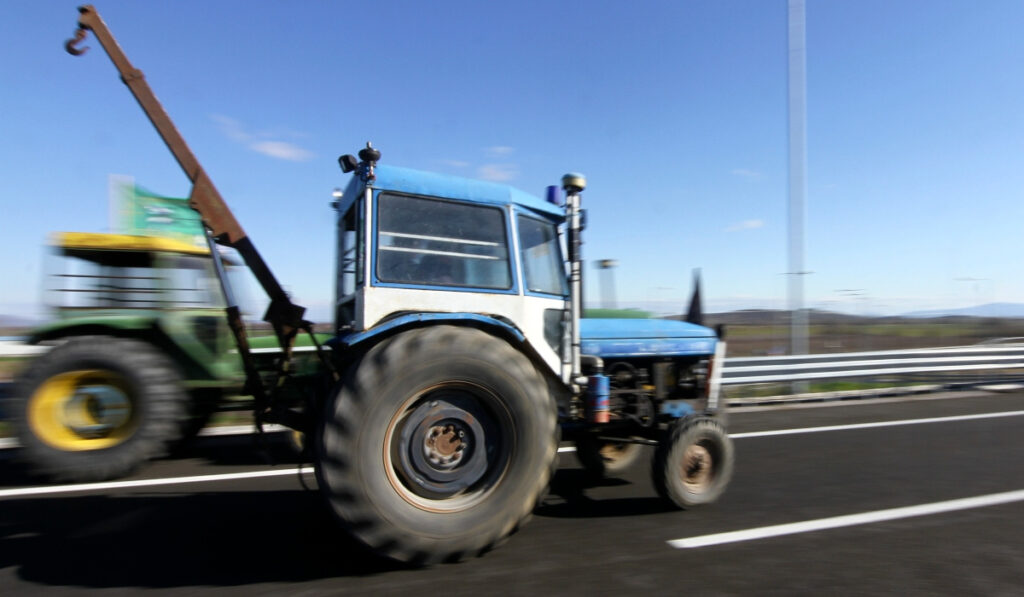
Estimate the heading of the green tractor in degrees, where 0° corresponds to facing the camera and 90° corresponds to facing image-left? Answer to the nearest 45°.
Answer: approximately 270°

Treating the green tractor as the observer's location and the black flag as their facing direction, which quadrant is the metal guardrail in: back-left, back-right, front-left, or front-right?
front-left

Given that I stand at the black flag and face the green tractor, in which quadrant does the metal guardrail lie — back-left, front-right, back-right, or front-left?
back-right

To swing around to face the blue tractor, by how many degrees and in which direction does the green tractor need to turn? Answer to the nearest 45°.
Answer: approximately 45° to its right

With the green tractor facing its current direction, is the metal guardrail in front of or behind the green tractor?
in front

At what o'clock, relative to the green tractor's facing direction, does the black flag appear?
The black flag is roughly at 1 o'clock from the green tractor.
